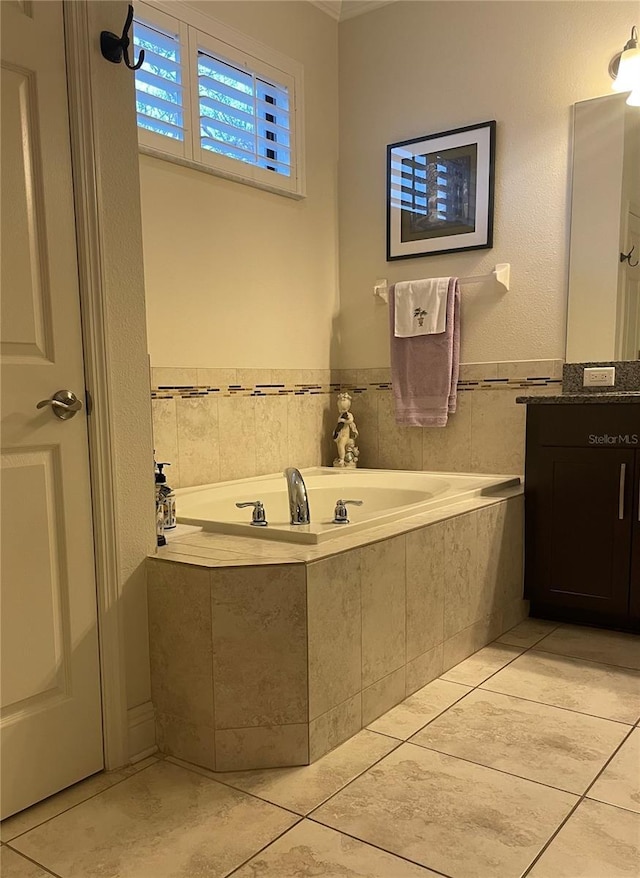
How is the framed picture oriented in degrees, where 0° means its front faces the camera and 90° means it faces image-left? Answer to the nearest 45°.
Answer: approximately 45°

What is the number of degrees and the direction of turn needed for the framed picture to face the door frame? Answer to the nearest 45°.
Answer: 0° — it already faces it

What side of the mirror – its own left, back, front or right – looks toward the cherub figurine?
right

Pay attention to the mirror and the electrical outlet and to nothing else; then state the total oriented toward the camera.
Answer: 2

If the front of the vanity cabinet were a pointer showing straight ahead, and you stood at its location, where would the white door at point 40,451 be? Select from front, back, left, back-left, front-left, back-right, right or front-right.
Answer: front-right
